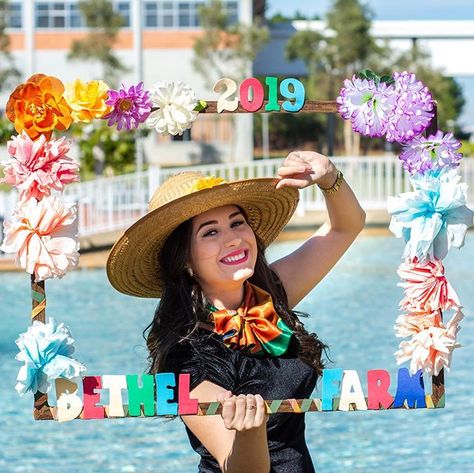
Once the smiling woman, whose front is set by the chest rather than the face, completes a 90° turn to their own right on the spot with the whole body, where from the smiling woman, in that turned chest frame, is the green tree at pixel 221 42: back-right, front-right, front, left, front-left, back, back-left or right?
back-right

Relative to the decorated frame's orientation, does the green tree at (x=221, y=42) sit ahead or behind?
behind

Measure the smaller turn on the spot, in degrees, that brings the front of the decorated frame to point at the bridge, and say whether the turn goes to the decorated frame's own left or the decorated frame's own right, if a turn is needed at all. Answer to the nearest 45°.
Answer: approximately 180°

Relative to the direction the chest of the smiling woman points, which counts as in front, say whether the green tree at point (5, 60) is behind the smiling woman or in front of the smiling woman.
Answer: behind

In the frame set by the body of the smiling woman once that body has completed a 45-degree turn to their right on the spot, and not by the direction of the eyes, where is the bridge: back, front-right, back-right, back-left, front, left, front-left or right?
back

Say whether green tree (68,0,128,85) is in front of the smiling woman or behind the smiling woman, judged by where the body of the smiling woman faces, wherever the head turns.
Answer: behind

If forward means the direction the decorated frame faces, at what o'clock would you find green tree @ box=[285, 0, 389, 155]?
The green tree is roughly at 6 o'clock from the decorated frame.

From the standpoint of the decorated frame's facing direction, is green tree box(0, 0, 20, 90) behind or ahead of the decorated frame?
behind

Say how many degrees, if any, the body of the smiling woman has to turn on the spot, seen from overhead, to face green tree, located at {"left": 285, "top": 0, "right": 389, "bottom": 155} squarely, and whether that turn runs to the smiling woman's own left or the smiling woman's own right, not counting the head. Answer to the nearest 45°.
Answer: approximately 135° to the smiling woman's own left

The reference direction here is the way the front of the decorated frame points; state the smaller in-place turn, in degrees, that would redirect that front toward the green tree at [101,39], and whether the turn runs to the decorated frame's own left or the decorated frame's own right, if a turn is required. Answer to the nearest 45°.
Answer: approximately 180°

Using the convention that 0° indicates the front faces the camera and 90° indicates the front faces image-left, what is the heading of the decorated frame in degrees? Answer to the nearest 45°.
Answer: approximately 0°
